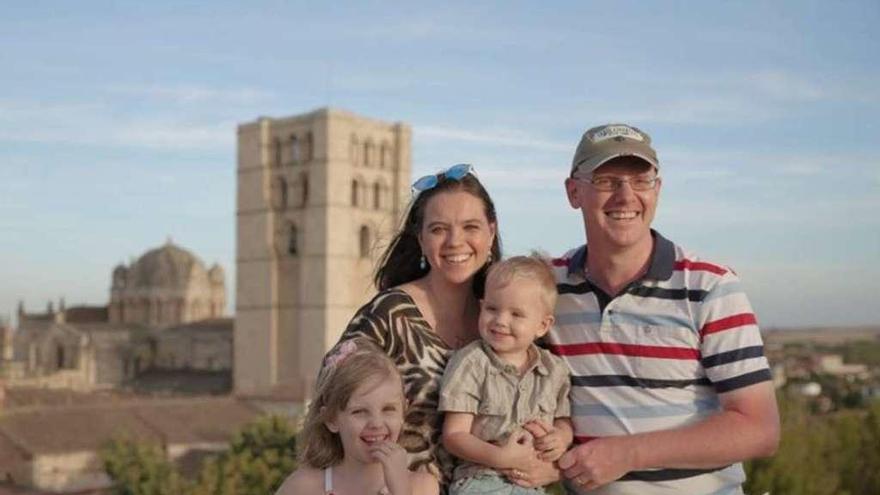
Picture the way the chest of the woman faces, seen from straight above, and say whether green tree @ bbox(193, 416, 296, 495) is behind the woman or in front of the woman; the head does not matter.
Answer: behind

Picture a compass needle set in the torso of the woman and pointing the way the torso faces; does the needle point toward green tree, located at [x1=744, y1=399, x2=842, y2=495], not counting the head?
no

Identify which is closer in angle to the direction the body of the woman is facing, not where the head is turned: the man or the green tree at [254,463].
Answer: the man

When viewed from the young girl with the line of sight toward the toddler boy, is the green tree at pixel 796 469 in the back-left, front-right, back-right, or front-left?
front-left

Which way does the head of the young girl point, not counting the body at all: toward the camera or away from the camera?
toward the camera

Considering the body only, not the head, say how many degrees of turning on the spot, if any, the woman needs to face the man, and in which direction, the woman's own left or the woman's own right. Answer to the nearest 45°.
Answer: approximately 45° to the woman's own left

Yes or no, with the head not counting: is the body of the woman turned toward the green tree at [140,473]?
no

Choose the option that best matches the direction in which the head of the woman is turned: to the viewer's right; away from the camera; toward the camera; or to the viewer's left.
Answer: toward the camera

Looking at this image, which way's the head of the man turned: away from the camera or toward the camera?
toward the camera

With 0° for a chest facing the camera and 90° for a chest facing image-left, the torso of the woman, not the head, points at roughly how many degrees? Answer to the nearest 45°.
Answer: approximately 315°
